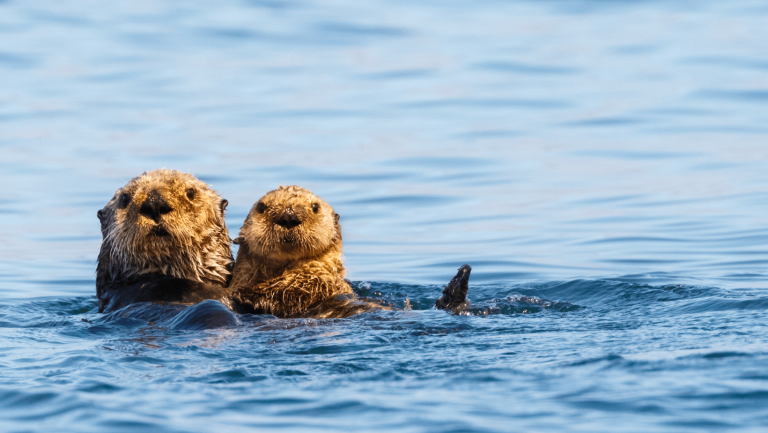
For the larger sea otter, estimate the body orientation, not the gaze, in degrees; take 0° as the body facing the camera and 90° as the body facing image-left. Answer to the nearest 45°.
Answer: approximately 0°

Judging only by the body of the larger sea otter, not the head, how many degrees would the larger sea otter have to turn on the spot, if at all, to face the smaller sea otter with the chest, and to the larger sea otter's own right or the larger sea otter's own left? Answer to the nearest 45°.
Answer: approximately 90° to the larger sea otter's own left

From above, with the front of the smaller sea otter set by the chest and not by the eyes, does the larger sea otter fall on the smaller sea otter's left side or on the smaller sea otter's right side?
on the smaller sea otter's right side

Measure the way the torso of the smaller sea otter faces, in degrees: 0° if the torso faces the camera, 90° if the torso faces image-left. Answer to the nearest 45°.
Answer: approximately 0°

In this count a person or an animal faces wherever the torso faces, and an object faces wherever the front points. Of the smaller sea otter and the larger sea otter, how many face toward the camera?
2
